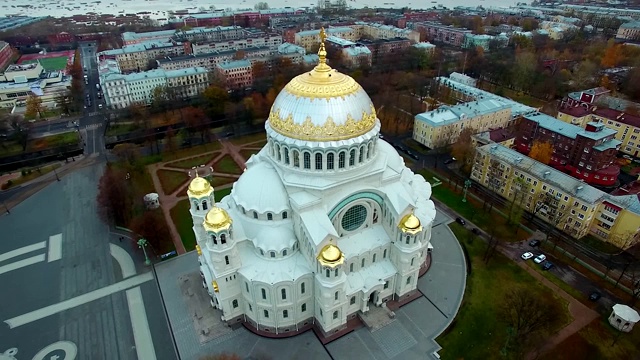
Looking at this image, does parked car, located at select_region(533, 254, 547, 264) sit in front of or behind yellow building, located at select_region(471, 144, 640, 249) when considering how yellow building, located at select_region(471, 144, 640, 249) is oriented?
in front

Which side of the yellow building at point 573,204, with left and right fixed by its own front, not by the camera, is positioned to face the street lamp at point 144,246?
front

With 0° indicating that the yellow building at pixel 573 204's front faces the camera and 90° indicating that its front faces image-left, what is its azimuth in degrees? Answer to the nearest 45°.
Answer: approximately 45°

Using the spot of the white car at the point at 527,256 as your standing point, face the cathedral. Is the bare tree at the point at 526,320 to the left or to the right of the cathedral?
left

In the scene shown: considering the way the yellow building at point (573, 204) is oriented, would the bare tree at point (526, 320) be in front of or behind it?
in front
